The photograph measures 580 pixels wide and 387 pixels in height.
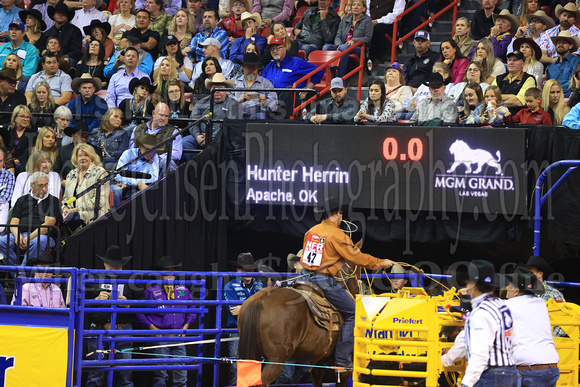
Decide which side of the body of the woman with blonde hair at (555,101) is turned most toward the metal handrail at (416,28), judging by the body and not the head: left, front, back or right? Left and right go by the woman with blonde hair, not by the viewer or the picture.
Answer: right

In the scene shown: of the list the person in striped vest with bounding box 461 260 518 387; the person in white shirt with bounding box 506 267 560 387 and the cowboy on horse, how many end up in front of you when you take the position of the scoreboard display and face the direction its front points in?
3

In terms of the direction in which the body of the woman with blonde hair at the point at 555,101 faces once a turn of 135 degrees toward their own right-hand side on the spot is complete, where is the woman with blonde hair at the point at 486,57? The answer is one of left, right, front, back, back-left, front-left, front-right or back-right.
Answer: front-left

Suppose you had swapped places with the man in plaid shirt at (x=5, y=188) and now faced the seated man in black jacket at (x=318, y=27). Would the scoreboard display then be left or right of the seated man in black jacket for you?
right

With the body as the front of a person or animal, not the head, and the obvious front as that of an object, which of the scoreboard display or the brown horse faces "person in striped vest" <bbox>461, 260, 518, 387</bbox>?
the scoreboard display

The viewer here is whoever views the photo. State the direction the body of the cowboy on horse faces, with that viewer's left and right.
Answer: facing away from the viewer and to the right of the viewer

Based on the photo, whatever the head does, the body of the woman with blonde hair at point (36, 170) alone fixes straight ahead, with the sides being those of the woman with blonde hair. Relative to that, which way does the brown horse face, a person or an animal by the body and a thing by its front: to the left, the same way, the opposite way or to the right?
to the left

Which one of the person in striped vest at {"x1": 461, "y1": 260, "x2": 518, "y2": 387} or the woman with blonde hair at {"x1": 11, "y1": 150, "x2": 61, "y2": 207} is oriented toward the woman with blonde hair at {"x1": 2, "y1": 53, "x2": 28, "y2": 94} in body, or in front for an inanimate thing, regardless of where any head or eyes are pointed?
the person in striped vest

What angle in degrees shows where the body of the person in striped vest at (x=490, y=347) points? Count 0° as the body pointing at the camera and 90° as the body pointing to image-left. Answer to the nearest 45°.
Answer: approximately 135°

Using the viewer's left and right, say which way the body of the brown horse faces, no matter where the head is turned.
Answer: facing away from the viewer and to the right of the viewer

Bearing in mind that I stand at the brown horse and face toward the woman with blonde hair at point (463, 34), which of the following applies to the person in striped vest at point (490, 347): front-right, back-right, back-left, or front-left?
back-right
